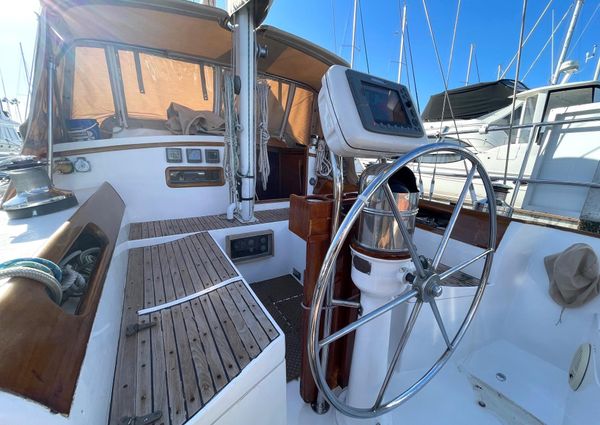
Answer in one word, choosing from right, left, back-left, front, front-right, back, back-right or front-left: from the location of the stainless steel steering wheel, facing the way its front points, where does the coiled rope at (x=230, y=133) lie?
back

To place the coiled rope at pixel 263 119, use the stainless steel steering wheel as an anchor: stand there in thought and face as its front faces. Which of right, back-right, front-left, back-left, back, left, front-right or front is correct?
back

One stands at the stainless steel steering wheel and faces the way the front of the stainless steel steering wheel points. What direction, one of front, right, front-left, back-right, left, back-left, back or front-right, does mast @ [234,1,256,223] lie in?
back

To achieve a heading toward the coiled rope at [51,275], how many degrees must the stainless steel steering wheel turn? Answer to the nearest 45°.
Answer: approximately 90° to its right
